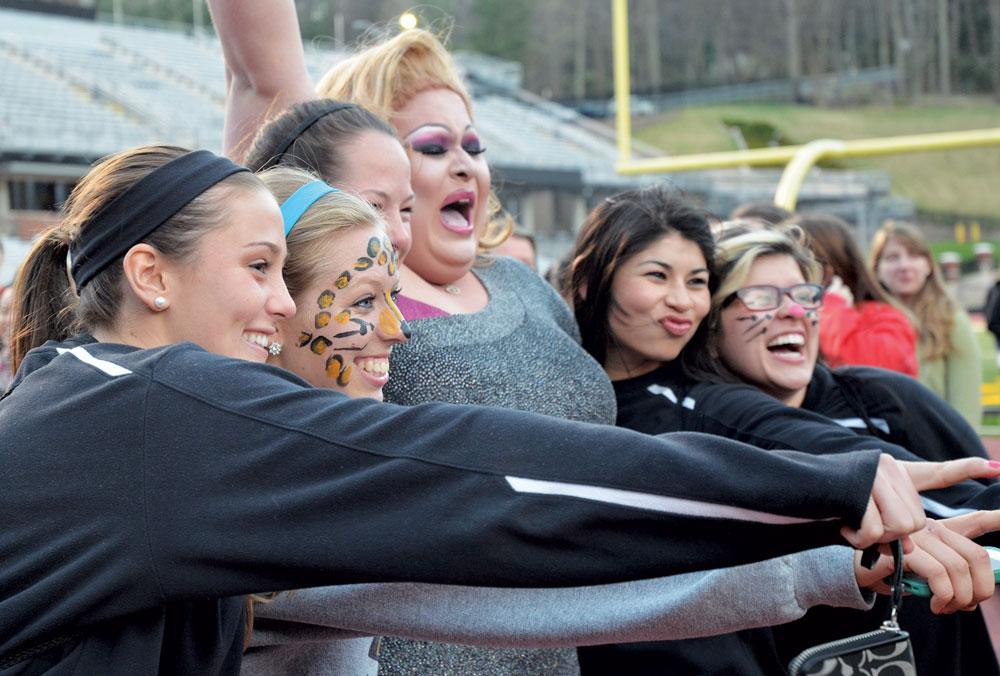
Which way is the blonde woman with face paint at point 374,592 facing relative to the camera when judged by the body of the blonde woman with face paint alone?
to the viewer's right

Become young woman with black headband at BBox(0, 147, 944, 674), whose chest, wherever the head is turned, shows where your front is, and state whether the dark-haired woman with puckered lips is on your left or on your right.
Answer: on your left

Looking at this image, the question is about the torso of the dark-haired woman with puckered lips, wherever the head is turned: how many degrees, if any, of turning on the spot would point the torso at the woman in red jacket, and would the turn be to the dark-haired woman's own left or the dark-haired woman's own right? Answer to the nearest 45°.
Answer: approximately 135° to the dark-haired woman's own left

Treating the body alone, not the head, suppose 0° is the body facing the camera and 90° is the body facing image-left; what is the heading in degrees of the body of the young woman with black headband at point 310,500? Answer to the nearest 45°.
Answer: approximately 270°

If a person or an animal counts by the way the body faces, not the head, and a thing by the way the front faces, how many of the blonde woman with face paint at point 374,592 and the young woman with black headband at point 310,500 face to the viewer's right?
2

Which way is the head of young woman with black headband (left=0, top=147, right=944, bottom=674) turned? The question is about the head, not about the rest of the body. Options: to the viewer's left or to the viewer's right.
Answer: to the viewer's right

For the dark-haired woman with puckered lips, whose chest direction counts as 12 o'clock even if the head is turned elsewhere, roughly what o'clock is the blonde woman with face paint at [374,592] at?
The blonde woman with face paint is roughly at 2 o'clock from the dark-haired woman with puckered lips.

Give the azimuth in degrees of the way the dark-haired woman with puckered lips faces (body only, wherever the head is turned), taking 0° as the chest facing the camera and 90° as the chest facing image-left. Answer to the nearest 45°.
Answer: approximately 315°
